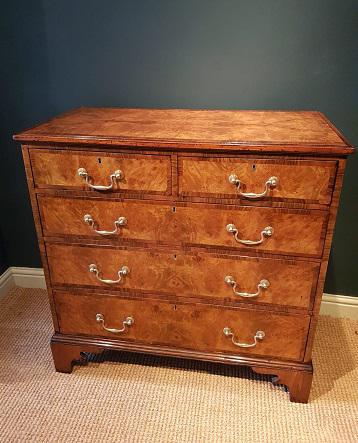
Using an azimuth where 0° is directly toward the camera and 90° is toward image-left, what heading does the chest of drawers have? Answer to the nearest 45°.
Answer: approximately 0°
